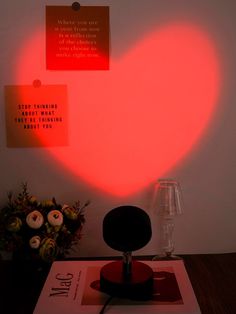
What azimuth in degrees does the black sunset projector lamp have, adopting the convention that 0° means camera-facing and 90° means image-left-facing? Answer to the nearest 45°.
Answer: approximately 180°
